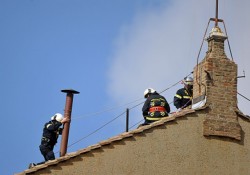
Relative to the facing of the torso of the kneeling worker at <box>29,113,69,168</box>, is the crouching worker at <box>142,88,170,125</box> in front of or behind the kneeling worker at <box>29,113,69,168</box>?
in front

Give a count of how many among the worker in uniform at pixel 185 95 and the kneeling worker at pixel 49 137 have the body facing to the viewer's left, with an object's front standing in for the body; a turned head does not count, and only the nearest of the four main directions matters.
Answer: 0

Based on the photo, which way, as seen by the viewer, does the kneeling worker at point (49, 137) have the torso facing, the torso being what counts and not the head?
to the viewer's right

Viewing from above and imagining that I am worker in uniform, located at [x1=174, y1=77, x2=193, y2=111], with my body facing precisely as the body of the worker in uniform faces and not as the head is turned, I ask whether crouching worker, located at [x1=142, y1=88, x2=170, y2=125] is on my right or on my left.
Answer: on my right

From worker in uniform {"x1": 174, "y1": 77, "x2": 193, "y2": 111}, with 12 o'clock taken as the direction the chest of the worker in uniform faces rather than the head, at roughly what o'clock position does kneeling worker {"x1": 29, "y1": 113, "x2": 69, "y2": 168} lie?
The kneeling worker is roughly at 4 o'clock from the worker in uniform.

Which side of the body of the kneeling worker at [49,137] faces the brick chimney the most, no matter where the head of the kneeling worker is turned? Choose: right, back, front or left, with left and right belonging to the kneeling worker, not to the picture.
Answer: front
